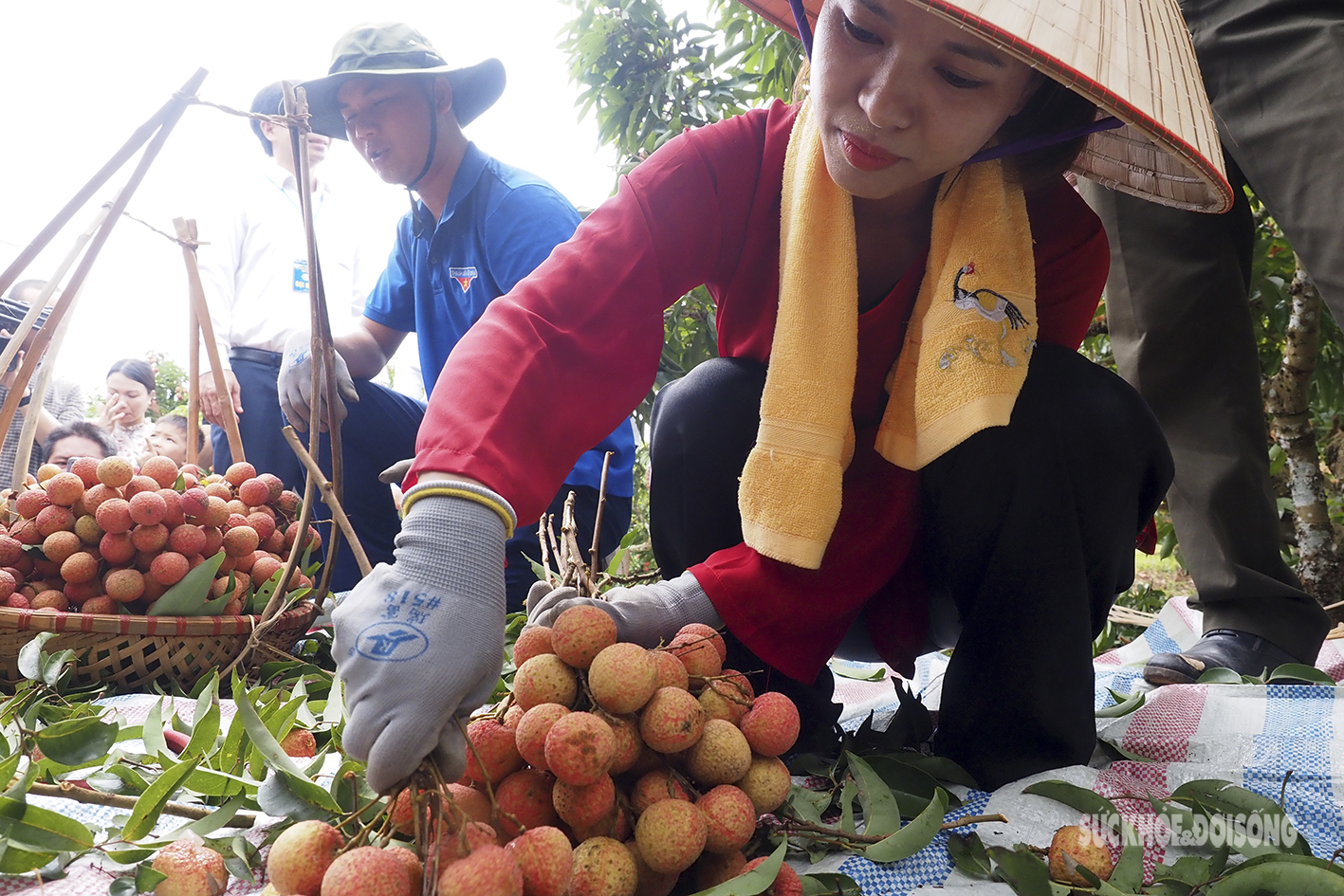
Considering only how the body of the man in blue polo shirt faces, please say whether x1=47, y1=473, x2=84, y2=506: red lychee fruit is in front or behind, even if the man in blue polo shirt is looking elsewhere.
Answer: in front

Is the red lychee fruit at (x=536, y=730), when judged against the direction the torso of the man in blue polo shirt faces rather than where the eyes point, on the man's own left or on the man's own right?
on the man's own left

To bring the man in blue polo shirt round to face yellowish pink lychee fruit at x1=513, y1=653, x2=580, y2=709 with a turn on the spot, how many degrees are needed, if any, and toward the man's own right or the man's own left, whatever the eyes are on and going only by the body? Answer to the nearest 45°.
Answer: approximately 45° to the man's own left

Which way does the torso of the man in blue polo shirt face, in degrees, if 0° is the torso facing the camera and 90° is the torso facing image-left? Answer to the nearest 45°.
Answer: approximately 45°

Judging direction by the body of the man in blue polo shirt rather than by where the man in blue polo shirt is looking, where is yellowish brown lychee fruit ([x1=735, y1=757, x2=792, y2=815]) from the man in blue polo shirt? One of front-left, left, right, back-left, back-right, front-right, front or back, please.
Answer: front-left

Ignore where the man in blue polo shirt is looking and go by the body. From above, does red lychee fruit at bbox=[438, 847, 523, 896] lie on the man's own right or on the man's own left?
on the man's own left

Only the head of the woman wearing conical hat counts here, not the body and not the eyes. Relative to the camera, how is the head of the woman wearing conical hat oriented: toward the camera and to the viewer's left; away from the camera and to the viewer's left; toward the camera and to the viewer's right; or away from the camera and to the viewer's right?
toward the camera and to the viewer's left
